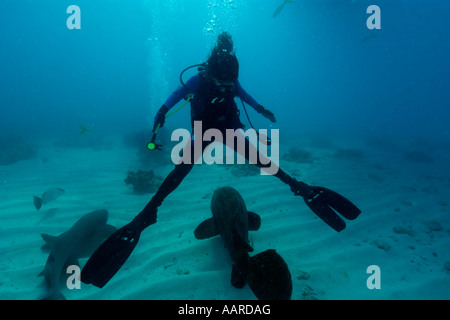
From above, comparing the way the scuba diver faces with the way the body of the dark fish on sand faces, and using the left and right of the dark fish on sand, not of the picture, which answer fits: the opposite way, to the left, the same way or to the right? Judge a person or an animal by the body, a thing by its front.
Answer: the opposite way

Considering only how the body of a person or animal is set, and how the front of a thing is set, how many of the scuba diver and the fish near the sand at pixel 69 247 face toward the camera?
1

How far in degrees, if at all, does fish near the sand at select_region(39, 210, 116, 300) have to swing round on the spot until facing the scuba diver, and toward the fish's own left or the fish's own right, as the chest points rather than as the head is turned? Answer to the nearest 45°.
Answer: approximately 45° to the fish's own right

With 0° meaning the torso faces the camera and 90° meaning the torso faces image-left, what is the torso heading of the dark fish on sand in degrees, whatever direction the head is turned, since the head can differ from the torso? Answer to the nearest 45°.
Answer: approximately 180°

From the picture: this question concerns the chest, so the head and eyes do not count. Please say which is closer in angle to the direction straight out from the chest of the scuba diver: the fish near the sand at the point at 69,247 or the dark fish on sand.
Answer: the dark fish on sand

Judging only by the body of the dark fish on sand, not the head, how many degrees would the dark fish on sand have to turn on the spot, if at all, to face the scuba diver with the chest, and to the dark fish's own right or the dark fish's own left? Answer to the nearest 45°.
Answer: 0° — it already faces them

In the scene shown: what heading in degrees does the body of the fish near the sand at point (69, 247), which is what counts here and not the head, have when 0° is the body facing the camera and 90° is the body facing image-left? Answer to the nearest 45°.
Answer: approximately 225°

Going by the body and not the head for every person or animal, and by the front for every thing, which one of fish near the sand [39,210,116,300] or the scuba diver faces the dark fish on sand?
the scuba diver

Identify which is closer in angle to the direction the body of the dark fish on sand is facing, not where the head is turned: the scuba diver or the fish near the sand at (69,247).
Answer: the scuba diver

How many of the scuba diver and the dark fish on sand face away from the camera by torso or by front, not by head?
1

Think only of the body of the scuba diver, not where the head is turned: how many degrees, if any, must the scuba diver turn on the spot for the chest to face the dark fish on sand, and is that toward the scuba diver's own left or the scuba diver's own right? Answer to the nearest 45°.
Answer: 0° — they already face it

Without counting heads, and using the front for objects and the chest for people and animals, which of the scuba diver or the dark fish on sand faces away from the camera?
the dark fish on sand

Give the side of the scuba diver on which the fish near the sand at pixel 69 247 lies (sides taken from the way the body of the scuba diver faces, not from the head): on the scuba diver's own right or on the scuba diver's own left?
on the scuba diver's own right
